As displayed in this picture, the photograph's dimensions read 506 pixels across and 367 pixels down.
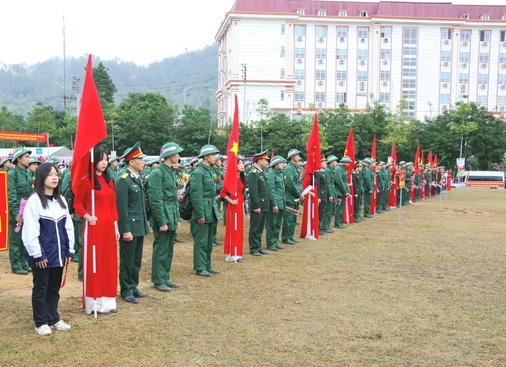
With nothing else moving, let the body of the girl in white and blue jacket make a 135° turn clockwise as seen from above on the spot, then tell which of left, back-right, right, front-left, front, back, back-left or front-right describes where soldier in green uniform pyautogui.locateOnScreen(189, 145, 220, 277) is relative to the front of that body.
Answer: back-right

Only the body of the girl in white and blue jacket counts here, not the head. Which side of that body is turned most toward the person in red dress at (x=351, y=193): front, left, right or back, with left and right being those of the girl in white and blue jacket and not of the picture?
left

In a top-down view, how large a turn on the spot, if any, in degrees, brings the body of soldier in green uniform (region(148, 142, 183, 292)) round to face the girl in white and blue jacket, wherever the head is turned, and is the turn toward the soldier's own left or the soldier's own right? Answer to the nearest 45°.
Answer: approximately 90° to the soldier's own right

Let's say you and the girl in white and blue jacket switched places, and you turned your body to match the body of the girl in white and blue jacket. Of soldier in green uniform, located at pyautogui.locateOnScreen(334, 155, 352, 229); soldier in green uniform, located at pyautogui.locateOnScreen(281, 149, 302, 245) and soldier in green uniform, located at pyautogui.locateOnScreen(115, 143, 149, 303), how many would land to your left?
3

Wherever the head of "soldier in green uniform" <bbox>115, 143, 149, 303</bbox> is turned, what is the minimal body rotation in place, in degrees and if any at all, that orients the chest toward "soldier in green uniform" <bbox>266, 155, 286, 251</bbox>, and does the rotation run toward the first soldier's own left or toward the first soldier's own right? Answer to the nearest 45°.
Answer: approximately 90° to the first soldier's own left

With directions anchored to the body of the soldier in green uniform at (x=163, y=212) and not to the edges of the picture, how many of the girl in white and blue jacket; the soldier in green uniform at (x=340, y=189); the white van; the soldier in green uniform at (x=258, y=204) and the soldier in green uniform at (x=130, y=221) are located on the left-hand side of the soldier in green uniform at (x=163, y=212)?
3

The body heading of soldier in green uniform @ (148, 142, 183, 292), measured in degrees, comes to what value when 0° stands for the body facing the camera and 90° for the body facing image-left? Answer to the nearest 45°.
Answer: approximately 315°

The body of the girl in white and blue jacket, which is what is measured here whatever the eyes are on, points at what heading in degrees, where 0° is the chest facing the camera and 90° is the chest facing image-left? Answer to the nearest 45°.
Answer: approximately 315°

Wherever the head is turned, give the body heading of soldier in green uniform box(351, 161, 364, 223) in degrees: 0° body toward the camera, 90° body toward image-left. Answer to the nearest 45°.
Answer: approximately 315°

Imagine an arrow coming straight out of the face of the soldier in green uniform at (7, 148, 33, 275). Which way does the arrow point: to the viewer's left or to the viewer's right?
to the viewer's right
